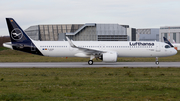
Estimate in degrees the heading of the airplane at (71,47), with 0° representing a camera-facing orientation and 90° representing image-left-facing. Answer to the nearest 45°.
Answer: approximately 270°
